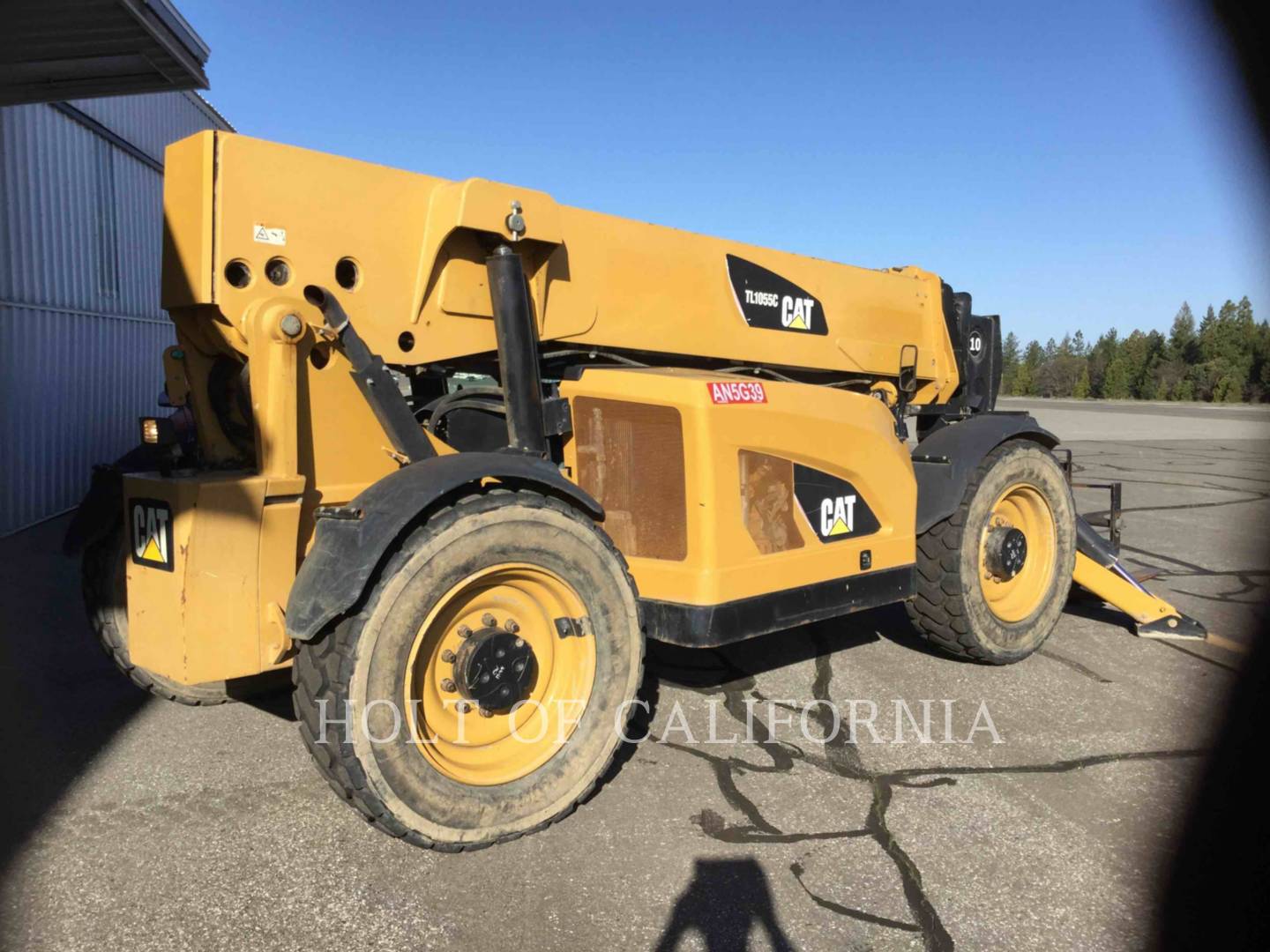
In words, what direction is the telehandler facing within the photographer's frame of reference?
facing away from the viewer and to the right of the viewer

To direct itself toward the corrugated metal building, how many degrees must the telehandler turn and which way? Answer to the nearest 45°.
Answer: approximately 90° to its left
